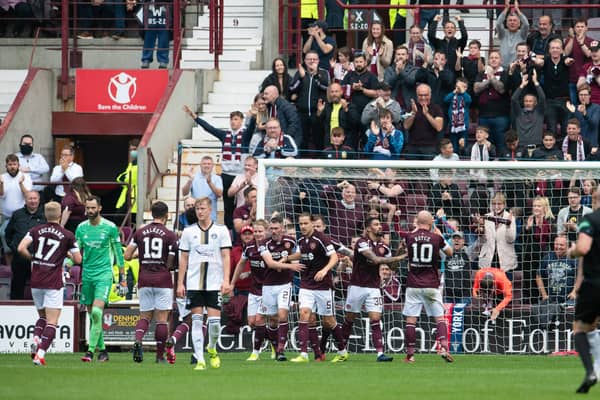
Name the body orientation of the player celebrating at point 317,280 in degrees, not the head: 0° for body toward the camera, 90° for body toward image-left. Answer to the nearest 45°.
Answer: approximately 45°

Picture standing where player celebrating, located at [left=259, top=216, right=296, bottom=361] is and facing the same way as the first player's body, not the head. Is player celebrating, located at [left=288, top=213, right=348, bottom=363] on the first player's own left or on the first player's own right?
on the first player's own left

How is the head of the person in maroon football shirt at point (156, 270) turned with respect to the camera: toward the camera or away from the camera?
away from the camera

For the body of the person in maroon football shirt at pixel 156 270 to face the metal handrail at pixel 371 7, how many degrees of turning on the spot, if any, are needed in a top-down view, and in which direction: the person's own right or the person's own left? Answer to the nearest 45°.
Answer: approximately 45° to the person's own right

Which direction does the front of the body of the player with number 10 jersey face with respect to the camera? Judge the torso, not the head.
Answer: away from the camera

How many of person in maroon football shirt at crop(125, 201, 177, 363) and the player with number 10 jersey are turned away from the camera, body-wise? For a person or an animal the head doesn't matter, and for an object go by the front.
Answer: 2

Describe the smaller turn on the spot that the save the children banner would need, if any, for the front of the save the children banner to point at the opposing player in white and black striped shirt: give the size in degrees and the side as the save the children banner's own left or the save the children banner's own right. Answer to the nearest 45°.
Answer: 0° — it already faces them

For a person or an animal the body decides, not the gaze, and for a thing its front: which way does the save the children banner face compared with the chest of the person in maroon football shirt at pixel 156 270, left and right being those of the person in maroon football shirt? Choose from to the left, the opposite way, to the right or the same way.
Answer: the opposite way

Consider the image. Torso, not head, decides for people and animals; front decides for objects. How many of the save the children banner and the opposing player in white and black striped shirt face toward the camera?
2

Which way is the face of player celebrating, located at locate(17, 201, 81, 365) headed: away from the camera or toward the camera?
away from the camera
